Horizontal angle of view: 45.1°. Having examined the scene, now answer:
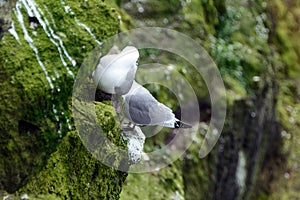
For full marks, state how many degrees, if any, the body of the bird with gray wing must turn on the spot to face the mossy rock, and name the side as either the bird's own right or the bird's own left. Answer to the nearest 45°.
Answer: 0° — it already faces it

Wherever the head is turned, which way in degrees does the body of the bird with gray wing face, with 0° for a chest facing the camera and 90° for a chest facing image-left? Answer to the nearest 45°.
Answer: approximately 90°
